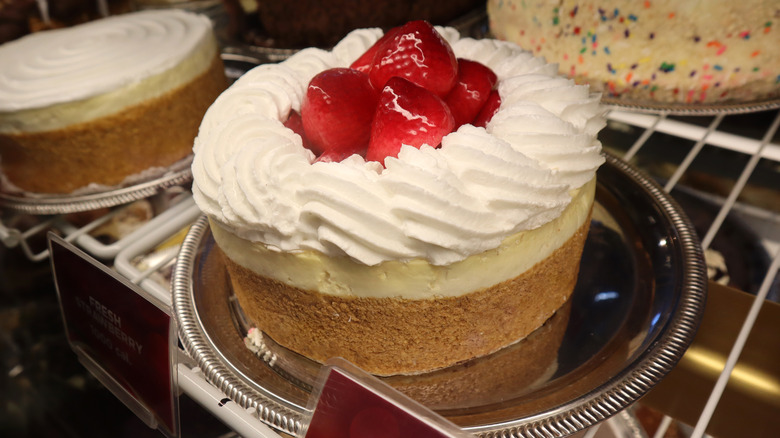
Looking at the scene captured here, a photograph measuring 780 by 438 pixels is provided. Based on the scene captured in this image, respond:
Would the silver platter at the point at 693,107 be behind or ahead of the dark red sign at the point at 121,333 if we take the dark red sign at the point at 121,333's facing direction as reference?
behind

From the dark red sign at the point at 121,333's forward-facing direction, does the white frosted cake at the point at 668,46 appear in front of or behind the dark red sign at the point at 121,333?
behind
